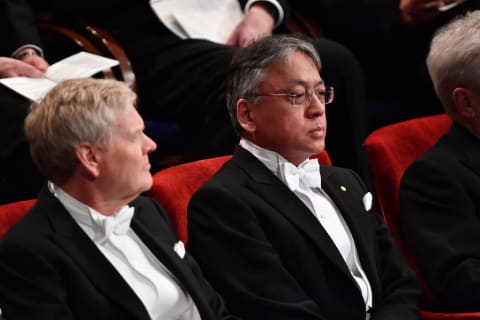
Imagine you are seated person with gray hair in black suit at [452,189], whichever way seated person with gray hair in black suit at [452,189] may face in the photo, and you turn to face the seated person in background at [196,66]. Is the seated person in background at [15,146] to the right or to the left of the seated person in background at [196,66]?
left

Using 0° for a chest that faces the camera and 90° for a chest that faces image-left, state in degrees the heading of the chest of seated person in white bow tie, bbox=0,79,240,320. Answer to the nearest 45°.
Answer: approximately 315°

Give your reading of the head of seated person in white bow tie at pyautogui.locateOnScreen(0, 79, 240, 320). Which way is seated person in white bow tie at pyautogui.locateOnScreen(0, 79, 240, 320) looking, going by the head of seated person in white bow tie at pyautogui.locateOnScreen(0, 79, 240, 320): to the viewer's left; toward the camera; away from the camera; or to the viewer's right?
to the viewer's right

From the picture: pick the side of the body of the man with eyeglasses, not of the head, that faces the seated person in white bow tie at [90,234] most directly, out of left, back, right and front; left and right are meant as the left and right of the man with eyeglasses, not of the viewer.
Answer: right

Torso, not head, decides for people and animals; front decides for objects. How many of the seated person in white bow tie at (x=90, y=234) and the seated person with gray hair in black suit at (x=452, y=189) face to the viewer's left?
0

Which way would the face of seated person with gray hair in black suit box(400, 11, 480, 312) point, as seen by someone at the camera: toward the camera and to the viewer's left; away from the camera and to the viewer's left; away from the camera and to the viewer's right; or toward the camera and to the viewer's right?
away from the camera and to the viewer's right

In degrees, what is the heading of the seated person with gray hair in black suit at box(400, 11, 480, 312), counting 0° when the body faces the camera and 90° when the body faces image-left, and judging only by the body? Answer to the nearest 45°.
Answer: approximately 315°

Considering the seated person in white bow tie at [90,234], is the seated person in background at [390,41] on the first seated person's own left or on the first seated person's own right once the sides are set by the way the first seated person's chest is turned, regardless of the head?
on the first seated person's own left

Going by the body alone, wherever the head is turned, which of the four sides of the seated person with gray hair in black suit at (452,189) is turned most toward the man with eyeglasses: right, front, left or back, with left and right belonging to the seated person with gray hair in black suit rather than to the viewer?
right

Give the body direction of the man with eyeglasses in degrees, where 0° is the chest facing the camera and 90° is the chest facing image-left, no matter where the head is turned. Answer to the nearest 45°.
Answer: approximately 315°
